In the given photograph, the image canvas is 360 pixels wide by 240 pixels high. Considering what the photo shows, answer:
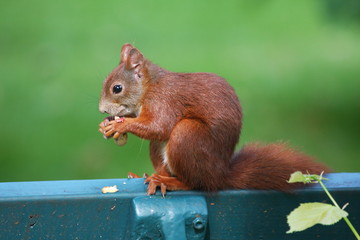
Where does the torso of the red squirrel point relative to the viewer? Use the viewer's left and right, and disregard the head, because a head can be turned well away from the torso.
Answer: facing to the left of the viewer

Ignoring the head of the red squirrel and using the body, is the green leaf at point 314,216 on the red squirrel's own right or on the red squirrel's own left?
on the red squirrel's own left
